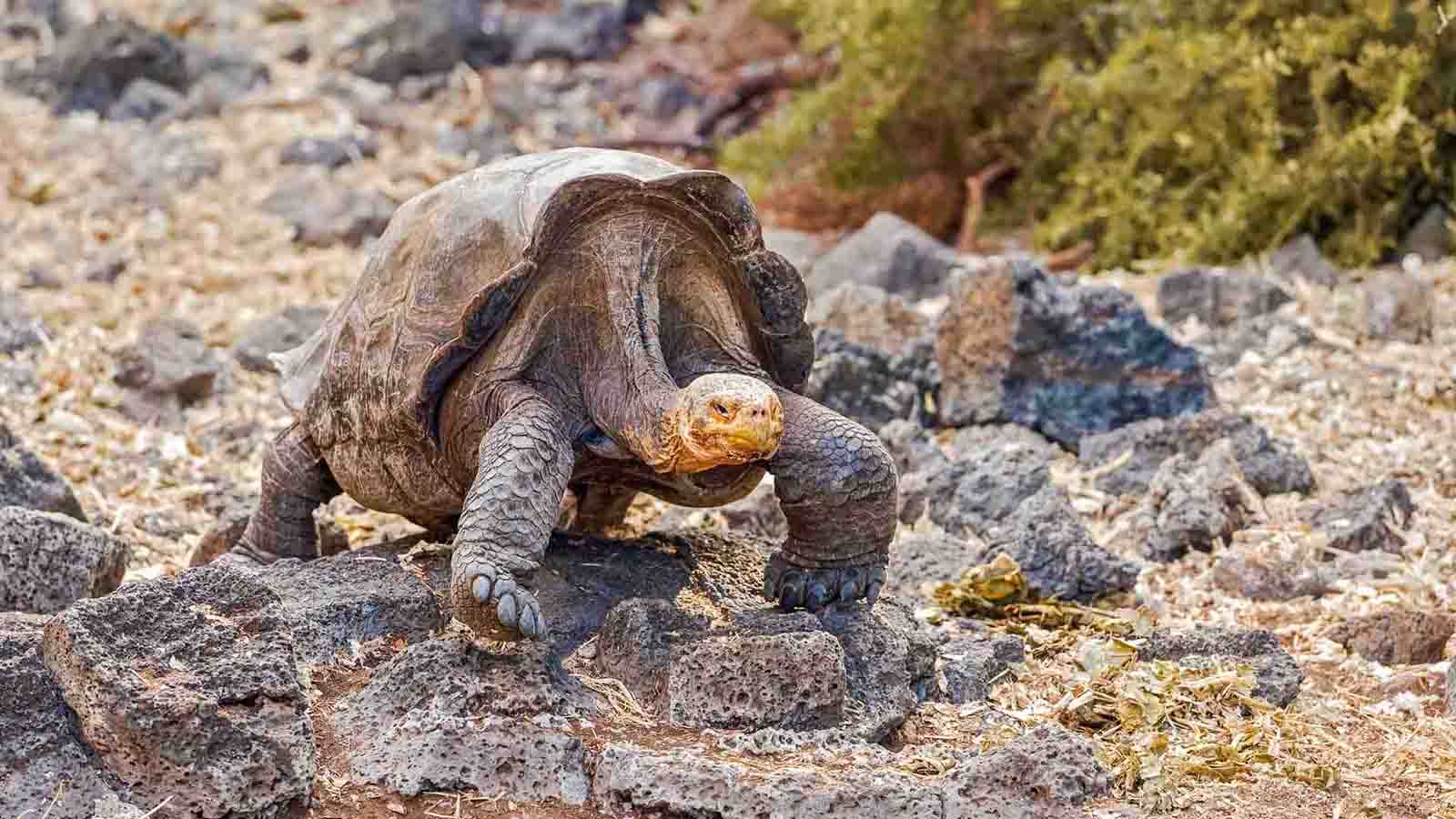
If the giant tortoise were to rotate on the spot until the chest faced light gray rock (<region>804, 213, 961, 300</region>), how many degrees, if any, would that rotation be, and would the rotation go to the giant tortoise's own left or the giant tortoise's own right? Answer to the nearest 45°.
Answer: approximately 135° to the giant tortoise's own left

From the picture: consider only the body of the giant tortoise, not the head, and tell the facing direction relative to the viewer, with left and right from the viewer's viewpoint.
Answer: facing the viewer and to the right of the viewer

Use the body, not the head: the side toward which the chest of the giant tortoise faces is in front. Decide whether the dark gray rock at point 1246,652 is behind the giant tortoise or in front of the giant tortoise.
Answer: in front

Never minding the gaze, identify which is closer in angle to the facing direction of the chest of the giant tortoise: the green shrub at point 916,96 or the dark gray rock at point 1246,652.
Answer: the dark gray rock

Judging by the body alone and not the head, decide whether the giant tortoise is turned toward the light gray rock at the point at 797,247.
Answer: no

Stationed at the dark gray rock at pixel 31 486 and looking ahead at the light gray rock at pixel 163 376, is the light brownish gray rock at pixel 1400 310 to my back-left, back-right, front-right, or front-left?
front-right

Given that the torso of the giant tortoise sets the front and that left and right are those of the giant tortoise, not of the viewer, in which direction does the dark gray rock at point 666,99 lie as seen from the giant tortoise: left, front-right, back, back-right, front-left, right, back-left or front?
back-left

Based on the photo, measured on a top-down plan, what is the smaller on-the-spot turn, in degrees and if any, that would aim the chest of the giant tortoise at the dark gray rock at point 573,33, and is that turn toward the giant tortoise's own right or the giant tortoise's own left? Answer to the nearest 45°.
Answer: approximately 135° to the giant tortoise's own left

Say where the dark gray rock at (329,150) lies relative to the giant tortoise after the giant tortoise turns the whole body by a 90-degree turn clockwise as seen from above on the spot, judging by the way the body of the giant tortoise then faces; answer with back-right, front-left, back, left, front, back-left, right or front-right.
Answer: back-right

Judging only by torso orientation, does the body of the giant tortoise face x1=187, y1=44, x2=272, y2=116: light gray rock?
no

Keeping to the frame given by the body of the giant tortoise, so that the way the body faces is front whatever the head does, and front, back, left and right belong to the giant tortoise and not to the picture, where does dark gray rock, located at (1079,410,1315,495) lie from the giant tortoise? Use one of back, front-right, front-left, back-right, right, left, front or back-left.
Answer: left

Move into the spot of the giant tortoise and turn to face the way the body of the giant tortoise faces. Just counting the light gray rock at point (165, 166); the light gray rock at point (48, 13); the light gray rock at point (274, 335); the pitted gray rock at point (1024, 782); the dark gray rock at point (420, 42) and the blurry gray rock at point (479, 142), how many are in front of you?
1

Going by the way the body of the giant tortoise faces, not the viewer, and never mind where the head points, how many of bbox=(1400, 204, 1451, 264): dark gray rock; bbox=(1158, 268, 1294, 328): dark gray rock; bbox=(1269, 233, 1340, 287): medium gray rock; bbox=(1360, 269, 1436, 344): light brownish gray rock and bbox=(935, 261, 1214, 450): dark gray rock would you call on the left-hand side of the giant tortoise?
5

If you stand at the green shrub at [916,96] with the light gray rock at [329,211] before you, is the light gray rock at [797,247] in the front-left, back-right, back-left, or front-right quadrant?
front-left

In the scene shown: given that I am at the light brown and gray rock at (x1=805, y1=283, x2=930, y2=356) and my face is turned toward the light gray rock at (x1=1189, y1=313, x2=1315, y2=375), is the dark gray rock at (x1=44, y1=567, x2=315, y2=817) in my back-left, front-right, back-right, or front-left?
back-right

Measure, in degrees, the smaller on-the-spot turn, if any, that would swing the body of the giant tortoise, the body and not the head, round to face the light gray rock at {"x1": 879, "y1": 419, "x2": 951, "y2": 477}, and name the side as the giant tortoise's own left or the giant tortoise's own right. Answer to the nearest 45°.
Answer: approximately 90° to the giant tortoise's own left

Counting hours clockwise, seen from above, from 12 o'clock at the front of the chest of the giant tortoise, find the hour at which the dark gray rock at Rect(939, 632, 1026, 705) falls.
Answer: The dark gray rock is roughly at 11 o'clock from the giant tortoise.

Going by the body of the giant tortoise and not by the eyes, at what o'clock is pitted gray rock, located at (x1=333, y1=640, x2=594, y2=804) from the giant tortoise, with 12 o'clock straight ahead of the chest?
The pitted gray rock is roughly at 2 o'clock from the giant tortoise.

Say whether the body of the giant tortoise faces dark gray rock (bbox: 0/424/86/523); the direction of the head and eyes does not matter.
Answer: no

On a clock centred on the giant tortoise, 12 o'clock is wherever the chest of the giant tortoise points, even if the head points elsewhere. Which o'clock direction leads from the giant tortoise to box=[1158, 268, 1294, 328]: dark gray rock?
The dark gray rock is roughly at 9 o'clock from the giant tortoise.

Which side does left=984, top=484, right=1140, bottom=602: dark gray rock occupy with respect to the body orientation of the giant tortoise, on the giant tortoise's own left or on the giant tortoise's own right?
on the giant tortoise's own left

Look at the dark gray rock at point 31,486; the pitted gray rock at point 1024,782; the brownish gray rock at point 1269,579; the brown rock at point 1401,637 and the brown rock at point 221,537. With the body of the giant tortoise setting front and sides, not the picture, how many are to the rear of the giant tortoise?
2

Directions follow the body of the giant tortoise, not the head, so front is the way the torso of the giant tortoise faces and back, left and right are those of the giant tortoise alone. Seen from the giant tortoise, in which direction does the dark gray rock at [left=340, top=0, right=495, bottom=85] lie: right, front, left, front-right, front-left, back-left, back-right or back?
back-left
